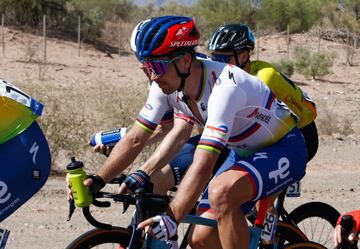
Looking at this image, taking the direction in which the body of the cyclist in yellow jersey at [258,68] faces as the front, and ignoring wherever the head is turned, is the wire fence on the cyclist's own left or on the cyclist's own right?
on the cyclist's own right

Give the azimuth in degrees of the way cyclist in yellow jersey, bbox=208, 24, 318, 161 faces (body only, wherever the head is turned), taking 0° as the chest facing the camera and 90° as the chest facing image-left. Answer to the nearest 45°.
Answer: approximately 90°

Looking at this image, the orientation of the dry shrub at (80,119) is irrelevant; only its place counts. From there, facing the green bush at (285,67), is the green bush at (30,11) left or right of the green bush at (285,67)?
left

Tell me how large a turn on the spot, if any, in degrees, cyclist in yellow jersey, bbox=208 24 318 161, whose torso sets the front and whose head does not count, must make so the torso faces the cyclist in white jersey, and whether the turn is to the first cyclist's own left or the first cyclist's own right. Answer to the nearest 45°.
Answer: approximately 90° to the first cyclist's own left

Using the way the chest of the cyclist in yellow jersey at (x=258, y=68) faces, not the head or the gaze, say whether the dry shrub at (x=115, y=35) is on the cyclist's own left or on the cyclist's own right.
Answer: on the cyclist's own right

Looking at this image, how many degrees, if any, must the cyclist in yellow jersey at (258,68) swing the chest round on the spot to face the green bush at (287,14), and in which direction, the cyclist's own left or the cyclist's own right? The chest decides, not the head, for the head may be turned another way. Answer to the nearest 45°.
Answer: approximately 90° to the cyclist's own right

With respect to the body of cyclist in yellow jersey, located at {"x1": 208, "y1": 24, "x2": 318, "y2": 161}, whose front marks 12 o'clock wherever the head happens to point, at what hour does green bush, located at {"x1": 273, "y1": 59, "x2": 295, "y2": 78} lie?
The green bush is roughly at 3 o'clock from the cyclist in yellow jersey.

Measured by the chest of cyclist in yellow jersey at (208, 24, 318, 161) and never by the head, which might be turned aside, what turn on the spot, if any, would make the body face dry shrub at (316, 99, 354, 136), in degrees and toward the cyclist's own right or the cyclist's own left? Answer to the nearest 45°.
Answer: approximately 90° to the cyclist's own right
